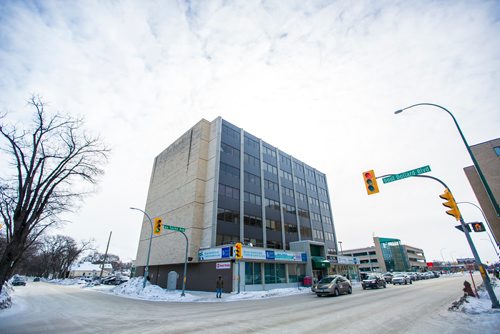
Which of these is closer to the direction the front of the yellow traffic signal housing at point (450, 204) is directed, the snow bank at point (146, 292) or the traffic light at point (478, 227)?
the snow bank

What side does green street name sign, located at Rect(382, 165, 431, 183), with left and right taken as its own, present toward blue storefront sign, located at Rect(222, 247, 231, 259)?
right

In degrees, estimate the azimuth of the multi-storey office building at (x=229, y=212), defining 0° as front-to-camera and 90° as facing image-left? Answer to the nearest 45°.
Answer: approximately 315°

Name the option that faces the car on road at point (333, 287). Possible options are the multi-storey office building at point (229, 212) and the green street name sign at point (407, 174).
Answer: the multi-storey office building

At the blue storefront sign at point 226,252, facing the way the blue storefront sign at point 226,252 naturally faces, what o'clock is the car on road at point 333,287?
The car on road is roughly at 10 o'clock from the blue storefront sign.

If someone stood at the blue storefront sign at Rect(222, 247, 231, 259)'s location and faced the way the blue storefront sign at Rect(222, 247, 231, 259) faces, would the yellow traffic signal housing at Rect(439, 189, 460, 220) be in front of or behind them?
in front

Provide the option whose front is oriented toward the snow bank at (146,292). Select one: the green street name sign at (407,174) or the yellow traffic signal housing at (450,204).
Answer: the yellow traffic signal housing
